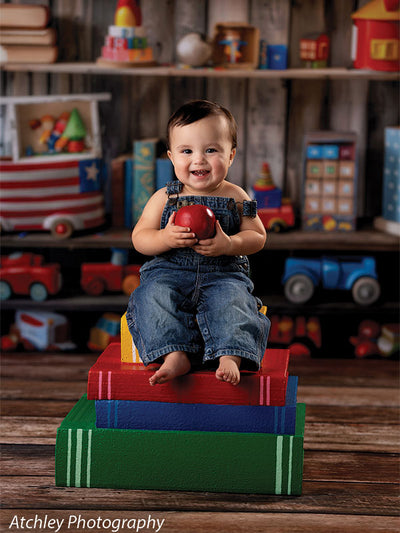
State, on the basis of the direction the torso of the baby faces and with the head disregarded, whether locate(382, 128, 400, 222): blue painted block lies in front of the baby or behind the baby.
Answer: behind

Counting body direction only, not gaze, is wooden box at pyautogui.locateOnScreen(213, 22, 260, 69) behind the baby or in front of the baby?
behind

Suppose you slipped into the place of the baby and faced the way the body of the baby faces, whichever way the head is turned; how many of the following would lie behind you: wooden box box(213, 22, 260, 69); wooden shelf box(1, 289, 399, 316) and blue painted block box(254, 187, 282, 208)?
3

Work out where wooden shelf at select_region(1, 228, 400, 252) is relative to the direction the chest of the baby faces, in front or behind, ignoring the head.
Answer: behind

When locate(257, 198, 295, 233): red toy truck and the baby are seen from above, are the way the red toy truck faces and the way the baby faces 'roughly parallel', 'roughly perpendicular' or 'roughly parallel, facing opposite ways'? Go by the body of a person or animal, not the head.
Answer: roughly perpendicular

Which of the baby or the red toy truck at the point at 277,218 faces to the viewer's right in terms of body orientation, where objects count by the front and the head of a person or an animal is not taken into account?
the red toy truck

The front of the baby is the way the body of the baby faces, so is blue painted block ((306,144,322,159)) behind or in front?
behind

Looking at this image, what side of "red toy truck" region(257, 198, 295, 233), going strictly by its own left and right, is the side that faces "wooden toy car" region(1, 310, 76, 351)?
back

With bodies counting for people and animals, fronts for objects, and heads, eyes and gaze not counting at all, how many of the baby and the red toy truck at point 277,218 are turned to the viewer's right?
1

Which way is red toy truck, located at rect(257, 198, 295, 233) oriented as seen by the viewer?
to the viewer's right
